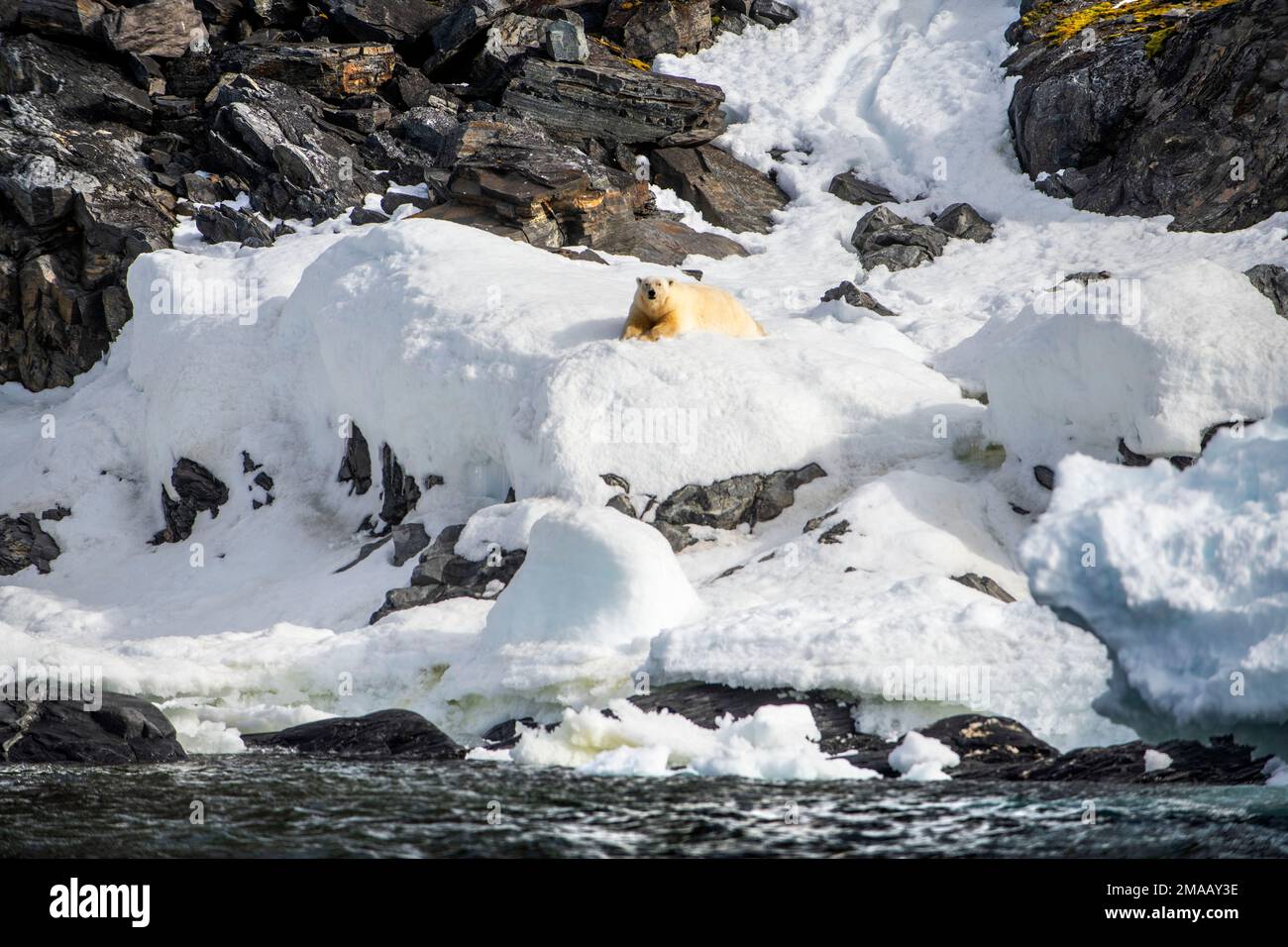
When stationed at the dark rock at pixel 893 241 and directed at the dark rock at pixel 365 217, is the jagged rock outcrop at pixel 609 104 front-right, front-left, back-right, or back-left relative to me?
front-right

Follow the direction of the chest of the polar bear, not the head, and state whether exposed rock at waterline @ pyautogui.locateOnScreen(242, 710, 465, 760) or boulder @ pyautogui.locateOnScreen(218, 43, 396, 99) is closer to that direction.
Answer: the exposed rock at waterline

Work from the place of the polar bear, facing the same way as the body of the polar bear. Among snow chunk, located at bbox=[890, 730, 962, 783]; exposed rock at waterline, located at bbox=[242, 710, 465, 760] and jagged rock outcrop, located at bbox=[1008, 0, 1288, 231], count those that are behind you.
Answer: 1

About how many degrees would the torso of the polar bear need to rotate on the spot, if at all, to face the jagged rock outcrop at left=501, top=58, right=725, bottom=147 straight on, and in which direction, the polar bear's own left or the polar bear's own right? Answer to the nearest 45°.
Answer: approximately 135° to the polar bear's own right

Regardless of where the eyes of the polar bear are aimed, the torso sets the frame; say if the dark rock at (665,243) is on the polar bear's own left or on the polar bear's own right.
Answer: on the polar bear's own right

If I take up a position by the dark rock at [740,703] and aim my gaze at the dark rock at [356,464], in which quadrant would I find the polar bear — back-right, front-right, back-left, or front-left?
front-right

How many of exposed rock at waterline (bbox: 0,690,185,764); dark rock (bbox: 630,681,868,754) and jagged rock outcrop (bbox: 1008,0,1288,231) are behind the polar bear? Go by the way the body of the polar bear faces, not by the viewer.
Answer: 1

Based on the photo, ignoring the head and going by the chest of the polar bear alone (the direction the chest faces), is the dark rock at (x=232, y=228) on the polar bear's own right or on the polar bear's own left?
on the polar bear's own right

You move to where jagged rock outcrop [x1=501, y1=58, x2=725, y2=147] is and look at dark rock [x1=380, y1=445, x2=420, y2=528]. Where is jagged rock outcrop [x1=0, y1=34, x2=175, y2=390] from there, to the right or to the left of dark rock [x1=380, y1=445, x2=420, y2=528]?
right

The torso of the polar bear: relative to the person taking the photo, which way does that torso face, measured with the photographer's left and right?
facing the viewer and to the left of the viewer

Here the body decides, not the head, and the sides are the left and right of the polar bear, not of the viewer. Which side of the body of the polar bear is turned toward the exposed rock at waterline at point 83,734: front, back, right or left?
front

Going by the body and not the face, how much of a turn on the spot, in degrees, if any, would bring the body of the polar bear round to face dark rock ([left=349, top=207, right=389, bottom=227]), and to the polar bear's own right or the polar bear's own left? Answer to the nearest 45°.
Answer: approximately 90° to the polar bear's own right
